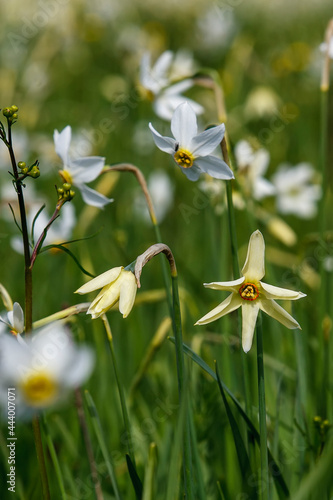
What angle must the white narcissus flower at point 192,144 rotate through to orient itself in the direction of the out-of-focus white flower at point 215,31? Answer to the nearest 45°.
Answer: approximately 135° to its right

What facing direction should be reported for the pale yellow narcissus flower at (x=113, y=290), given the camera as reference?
facing to the left of the viewer

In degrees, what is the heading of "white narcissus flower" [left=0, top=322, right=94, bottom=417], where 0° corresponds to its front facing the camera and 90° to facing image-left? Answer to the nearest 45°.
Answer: approximately 0°

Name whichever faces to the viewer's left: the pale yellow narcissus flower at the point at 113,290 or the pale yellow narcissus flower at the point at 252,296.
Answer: the pale yellow narcissus flower at the point at 113,290

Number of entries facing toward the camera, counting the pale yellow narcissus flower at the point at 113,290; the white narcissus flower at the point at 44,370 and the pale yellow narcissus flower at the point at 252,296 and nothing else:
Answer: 2

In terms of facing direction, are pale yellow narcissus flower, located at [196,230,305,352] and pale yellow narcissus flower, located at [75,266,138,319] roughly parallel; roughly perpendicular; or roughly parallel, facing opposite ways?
roughly perpendicular

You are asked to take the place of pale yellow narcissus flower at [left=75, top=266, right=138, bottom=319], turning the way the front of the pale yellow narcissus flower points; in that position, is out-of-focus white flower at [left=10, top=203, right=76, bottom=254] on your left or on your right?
on your right

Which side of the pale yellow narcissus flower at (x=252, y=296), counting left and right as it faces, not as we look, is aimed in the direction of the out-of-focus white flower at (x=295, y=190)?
back

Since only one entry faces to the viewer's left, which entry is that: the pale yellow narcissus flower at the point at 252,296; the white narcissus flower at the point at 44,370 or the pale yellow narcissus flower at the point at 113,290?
the pale yellow narcissus flower at the point at 113,290

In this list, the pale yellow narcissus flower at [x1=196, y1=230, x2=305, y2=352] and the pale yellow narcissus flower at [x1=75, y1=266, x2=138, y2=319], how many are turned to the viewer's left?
1
